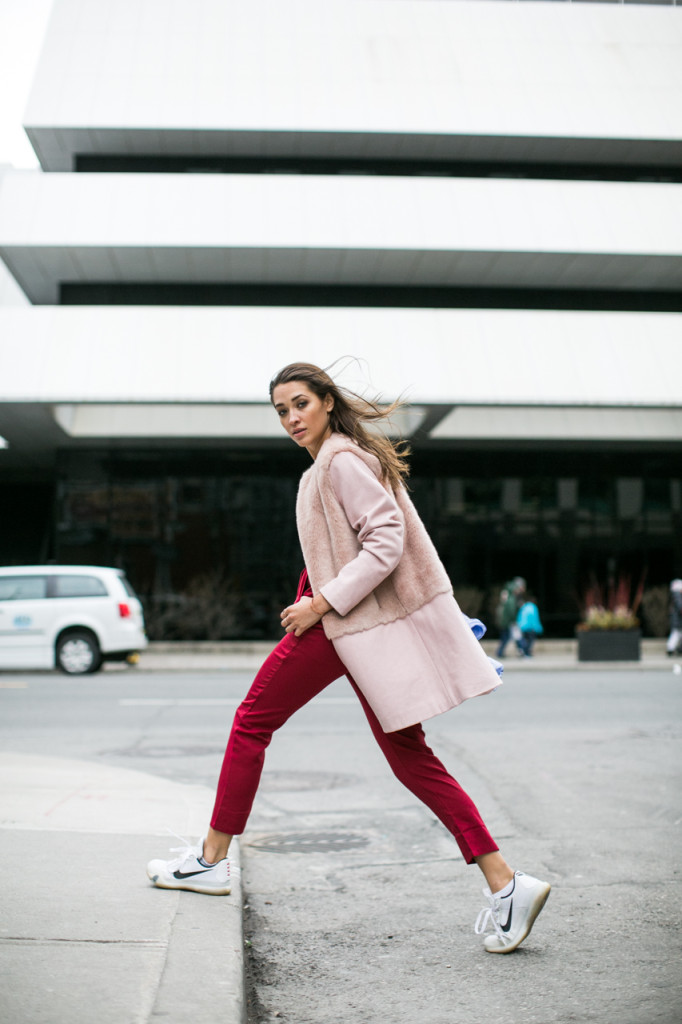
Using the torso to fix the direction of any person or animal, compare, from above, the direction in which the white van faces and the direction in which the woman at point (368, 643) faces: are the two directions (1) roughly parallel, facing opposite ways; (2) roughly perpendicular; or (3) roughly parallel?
roughly parallel

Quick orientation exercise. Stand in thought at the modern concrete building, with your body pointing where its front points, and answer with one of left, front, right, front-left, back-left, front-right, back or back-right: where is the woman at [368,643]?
front

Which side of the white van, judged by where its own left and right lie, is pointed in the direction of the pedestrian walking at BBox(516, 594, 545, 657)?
back

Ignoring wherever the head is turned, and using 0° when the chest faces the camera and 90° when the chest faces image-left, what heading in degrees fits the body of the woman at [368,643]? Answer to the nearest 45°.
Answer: approximately 90°

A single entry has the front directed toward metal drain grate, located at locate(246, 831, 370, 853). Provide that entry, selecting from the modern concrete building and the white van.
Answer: the modern concrete building

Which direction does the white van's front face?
to the viewer's left

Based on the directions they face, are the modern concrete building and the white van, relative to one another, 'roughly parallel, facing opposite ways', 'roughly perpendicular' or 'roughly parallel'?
roughly perpendicular

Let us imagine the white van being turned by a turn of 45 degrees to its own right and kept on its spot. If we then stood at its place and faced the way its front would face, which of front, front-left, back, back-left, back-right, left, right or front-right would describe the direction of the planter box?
back-right

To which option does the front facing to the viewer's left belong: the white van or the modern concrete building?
the white van

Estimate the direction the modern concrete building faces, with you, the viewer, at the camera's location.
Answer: facing the viewer

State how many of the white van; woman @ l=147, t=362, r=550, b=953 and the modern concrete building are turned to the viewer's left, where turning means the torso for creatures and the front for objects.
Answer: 2

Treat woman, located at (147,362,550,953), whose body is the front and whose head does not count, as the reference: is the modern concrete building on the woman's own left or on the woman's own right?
on the woman's own right

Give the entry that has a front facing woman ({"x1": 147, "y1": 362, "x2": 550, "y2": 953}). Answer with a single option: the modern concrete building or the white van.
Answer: the modern concrete building

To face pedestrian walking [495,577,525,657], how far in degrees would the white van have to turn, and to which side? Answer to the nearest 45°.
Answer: approximately 180°
